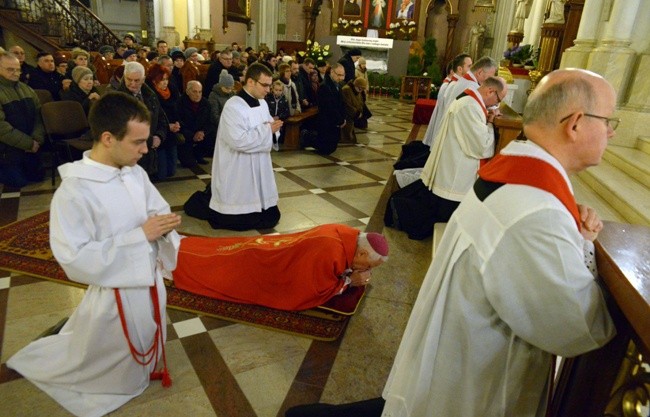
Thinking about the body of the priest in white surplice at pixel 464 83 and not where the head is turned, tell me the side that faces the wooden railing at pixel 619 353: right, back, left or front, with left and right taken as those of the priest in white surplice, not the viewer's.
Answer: right

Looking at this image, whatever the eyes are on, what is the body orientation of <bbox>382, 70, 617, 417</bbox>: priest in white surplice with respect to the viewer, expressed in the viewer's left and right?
facing away from the viewer and to the right of the viewer

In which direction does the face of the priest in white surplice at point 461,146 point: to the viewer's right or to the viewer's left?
to the viewer's right

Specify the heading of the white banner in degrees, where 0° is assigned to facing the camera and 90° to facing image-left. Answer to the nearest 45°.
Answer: approximately 0°

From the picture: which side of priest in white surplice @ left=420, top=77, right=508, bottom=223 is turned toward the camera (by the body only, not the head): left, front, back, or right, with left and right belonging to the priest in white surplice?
right

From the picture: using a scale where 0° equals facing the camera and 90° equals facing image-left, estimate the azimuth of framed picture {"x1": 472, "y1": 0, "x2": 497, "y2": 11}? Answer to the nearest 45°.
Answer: approximately 0°

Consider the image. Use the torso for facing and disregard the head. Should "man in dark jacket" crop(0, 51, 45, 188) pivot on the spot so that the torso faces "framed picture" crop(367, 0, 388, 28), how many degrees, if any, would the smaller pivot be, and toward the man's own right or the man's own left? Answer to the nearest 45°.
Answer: approximately 90° to the man's own left
